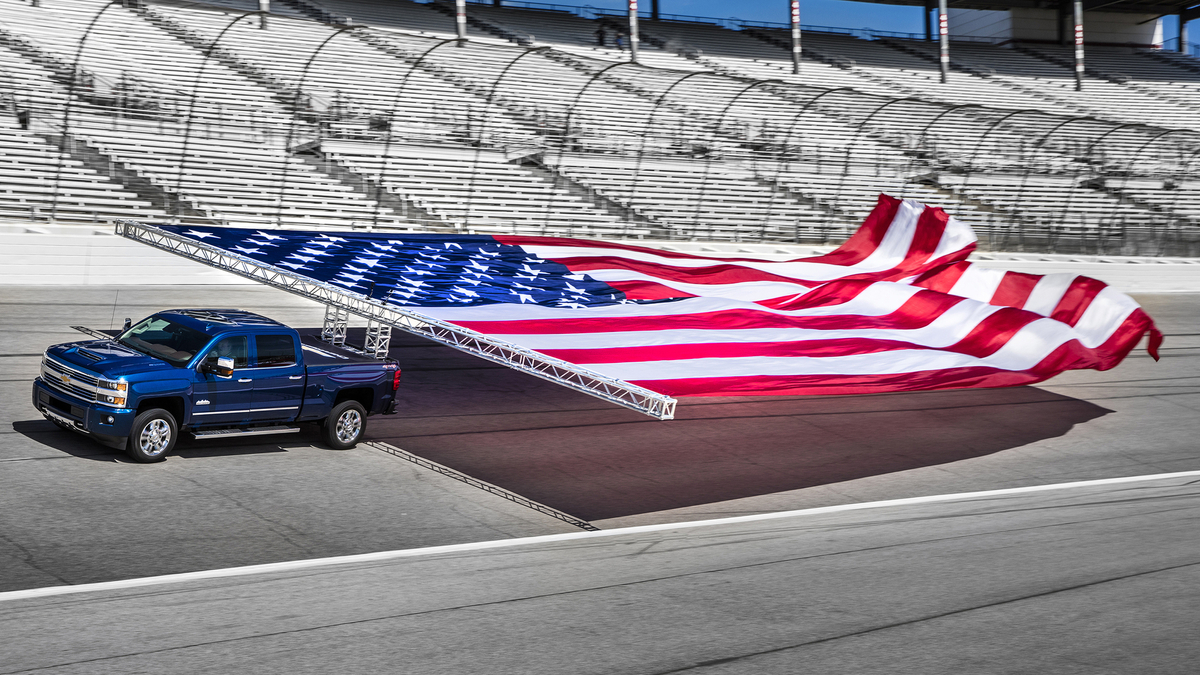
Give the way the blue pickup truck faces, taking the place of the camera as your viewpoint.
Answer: facing the viewer and to the left of the viewer

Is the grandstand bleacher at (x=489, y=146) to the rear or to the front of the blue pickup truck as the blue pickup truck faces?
to the rear

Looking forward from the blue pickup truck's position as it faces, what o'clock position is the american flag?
The american flag is roughly at 7 o'clock from the blue pickup truck.
